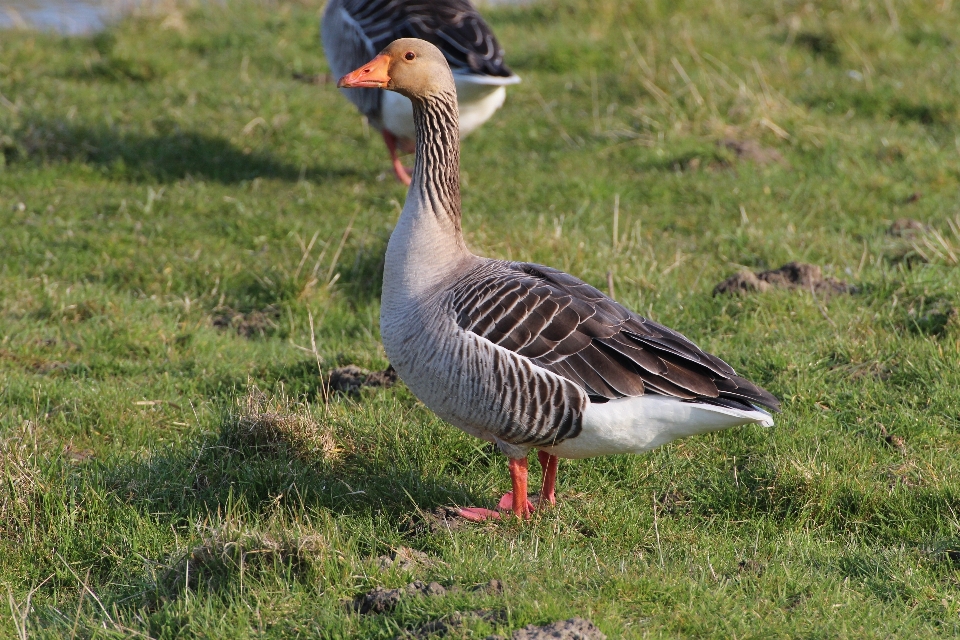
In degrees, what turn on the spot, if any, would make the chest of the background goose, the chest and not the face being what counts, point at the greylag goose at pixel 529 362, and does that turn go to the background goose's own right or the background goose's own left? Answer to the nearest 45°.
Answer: approximately 90° to the background goose's own left

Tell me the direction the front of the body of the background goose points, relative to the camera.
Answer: to the viewer's left

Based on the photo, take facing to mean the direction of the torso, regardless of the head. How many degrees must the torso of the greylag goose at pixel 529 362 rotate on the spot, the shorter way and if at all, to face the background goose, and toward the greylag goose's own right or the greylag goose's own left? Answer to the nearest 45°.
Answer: approximately 90° to the greylag goose's own right

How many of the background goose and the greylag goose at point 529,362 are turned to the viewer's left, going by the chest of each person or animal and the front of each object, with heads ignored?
2

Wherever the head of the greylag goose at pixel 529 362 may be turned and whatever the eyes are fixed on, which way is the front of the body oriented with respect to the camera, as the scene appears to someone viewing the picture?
to the viewer's left
